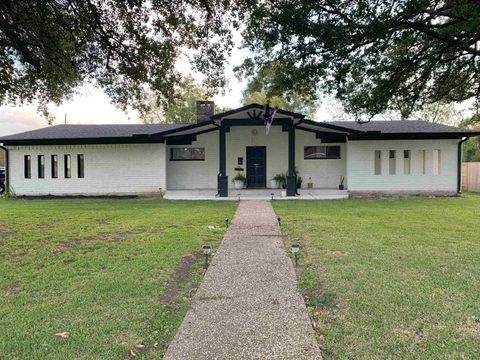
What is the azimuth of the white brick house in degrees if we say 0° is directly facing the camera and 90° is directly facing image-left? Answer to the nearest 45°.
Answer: approximately 0°

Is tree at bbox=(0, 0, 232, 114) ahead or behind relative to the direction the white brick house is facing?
ahead

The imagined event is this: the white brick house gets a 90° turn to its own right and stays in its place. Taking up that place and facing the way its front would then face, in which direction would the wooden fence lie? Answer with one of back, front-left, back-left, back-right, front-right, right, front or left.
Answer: back

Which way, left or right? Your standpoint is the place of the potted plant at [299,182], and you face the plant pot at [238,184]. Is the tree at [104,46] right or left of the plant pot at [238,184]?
left
